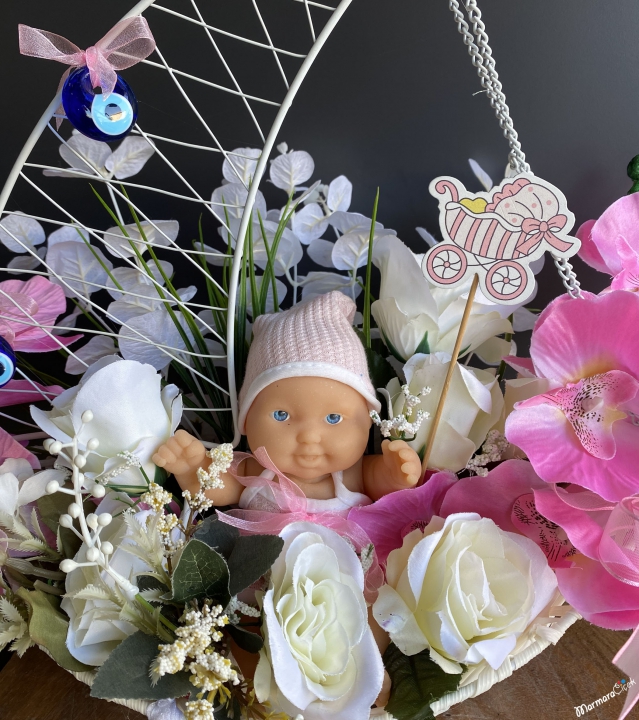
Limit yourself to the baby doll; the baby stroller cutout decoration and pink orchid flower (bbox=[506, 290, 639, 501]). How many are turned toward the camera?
3

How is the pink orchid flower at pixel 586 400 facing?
toward the camera

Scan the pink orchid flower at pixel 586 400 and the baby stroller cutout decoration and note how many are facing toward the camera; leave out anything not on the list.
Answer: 2

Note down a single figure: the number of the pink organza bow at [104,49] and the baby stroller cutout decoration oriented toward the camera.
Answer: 2

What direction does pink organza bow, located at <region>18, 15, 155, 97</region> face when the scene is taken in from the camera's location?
facing the viewer
